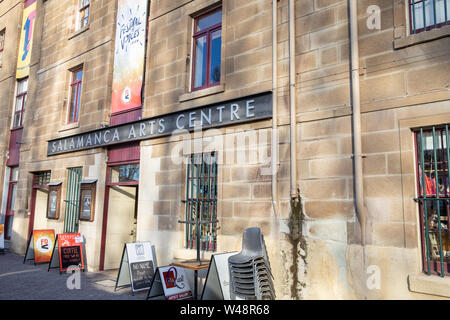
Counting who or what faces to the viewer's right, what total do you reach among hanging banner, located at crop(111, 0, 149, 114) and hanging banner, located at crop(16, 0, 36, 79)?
0

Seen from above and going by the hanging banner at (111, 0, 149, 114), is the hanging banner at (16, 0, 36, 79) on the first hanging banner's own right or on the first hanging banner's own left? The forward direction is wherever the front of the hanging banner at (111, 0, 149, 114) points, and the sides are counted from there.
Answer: on the first hanging banner's own right

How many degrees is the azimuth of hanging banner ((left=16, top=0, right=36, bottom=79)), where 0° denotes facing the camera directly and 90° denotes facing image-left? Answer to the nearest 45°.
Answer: approximately 45°

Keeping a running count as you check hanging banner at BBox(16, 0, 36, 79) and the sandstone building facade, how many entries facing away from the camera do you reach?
0

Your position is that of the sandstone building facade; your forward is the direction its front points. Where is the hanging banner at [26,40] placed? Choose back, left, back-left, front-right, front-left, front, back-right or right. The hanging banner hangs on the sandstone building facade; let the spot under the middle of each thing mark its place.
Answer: right

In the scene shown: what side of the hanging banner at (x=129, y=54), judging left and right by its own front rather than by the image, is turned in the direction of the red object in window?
left

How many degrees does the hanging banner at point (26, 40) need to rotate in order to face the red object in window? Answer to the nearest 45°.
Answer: approximately 45° to its left
